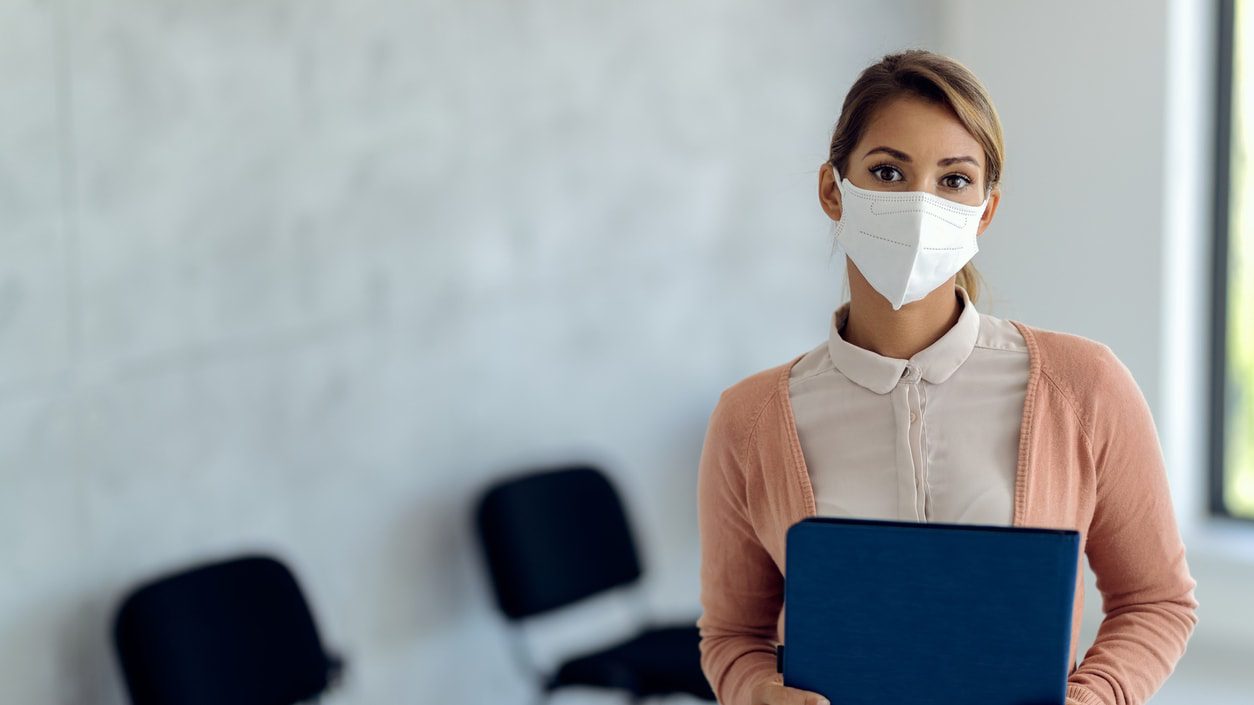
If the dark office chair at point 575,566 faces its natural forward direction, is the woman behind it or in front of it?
in front

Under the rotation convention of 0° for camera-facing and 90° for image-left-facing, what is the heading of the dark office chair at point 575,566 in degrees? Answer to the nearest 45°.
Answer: approximately 315°

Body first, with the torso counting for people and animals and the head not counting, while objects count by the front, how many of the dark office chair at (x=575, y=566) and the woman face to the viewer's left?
0

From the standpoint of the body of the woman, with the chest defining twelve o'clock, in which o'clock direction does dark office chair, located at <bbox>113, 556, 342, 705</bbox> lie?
The dark office chair is roughly at 4 o'clock from the woman.

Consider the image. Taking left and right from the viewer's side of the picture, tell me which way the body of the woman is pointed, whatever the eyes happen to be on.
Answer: facing the viewer

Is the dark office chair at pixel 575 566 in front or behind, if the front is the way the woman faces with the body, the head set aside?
behind

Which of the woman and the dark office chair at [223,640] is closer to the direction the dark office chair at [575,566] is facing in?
the woman
